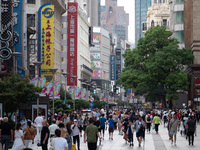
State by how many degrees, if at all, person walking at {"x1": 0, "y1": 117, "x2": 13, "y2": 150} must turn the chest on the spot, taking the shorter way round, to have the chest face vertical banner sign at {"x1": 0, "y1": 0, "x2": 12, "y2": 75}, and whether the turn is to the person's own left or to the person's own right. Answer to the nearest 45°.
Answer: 0° — they already face it

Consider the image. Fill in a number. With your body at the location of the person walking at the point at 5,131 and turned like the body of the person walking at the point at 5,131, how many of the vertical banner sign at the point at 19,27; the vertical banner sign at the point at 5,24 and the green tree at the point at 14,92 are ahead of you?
3

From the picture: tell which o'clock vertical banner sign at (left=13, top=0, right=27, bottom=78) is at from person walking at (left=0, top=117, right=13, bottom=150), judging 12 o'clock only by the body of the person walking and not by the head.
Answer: The vertical banner sign is roughly at 12 o'clock from the person walking.

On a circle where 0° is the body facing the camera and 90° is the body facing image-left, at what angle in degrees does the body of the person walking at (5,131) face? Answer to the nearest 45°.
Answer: approximately 180°

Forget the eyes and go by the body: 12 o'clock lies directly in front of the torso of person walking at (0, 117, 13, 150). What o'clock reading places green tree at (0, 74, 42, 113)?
The green tree is roughly at 12 o'clock from the person walking.
